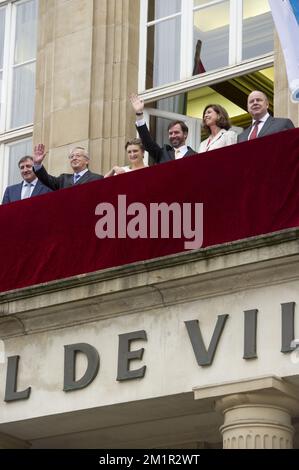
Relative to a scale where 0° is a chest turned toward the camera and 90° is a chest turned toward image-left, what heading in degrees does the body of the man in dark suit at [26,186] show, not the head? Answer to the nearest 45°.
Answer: approximately 0°

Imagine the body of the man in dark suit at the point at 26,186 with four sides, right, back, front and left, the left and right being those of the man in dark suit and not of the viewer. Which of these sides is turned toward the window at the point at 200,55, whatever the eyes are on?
left

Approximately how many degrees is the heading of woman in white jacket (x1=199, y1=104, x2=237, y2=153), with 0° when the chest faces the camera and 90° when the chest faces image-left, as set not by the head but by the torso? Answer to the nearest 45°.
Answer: approximately 45°

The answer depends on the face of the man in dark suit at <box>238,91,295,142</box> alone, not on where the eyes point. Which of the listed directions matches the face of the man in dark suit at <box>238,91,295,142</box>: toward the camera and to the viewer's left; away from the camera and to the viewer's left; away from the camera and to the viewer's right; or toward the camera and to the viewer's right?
toward the camera and to the viewer's left

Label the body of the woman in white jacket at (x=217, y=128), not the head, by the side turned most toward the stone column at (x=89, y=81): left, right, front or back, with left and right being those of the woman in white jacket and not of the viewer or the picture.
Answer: right

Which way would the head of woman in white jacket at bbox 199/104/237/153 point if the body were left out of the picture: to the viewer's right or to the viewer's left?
to the viewer's left

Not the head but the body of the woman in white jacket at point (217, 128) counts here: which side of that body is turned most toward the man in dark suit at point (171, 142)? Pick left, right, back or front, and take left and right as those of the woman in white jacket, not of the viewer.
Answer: right

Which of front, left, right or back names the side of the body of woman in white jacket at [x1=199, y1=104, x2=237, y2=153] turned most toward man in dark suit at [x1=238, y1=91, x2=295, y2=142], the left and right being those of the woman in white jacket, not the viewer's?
left

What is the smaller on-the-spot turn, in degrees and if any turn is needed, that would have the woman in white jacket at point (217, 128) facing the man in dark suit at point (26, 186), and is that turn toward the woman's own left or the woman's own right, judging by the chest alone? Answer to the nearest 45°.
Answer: approximately 90° to the woman's own right

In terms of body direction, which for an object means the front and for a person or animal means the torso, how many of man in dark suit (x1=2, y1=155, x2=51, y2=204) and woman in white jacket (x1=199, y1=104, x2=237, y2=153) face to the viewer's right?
0

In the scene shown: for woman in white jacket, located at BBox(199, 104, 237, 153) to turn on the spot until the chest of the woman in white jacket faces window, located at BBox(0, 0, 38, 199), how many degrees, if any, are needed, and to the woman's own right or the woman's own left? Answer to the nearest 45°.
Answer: approximately 90° to the woman's own right

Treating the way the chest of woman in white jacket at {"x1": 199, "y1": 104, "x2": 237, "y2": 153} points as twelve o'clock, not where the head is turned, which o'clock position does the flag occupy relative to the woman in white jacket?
The flag is roughly at 9 o'clock from the woman in white jacket.
